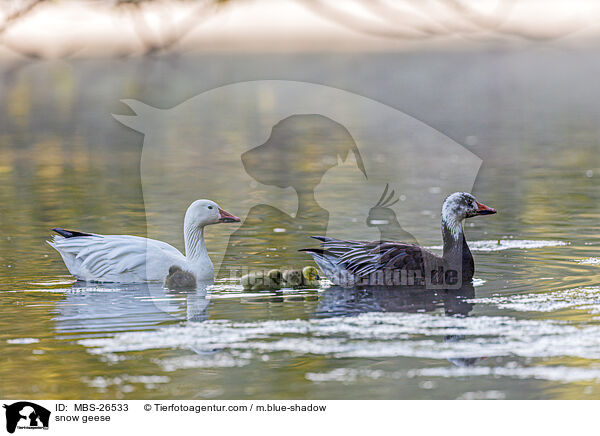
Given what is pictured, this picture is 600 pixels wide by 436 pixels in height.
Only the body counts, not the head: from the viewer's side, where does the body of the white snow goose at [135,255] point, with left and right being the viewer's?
facing to the right of the viewer

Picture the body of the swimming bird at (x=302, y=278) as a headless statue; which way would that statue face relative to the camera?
to the viewer's right

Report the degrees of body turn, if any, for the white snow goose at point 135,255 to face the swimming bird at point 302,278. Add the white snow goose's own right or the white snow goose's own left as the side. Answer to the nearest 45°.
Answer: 0° — it already faces it

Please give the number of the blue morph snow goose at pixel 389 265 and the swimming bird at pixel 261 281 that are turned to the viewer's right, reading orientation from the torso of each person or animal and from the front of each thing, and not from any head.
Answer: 2

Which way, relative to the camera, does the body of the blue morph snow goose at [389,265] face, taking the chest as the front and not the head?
to the viewer's right

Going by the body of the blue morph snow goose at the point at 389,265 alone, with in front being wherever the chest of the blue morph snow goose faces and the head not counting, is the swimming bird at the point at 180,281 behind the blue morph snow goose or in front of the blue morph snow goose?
behind

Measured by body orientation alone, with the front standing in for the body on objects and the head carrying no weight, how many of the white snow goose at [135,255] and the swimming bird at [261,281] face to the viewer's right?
2

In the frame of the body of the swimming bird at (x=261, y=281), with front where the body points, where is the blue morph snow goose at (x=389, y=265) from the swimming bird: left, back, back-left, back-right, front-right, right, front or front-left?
front

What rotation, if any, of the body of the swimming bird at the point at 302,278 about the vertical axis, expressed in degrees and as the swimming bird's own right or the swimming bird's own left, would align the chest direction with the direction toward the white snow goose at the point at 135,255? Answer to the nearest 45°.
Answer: approximately 180°

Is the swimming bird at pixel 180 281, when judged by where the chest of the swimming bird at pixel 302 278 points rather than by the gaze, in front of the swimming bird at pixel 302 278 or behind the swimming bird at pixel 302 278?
behind

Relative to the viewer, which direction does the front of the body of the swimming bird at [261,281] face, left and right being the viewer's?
facing to the right of the viewer

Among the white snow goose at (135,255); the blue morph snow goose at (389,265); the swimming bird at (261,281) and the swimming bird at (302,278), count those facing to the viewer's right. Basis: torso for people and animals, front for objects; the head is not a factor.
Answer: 4

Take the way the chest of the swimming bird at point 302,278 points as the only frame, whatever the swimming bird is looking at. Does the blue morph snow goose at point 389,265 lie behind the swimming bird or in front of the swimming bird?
in front

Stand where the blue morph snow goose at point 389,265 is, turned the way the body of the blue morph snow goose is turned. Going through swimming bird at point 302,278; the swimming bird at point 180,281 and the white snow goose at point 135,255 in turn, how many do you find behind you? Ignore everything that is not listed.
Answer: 3
